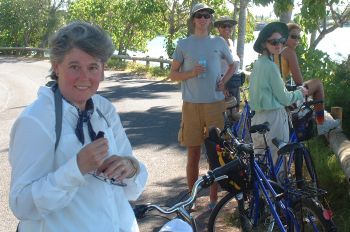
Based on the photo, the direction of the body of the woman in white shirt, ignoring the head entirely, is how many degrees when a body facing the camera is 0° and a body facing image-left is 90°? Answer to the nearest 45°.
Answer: approximately 315°

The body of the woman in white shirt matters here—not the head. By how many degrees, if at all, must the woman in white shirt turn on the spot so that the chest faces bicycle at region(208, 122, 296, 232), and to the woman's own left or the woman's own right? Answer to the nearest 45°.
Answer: approximately 90° to the woman's own left

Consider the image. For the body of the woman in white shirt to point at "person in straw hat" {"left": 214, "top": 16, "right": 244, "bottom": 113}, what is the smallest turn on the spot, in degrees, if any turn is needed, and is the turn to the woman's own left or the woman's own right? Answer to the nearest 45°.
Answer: approximately 90° to the woman's own left

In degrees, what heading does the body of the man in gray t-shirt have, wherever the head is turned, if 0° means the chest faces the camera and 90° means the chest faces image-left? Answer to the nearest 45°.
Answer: approximately 0°
